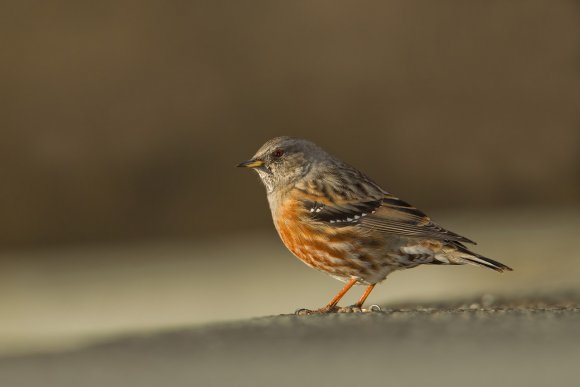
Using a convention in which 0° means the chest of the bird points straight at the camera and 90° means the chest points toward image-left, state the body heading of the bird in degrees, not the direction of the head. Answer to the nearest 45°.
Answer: approximately 90°
